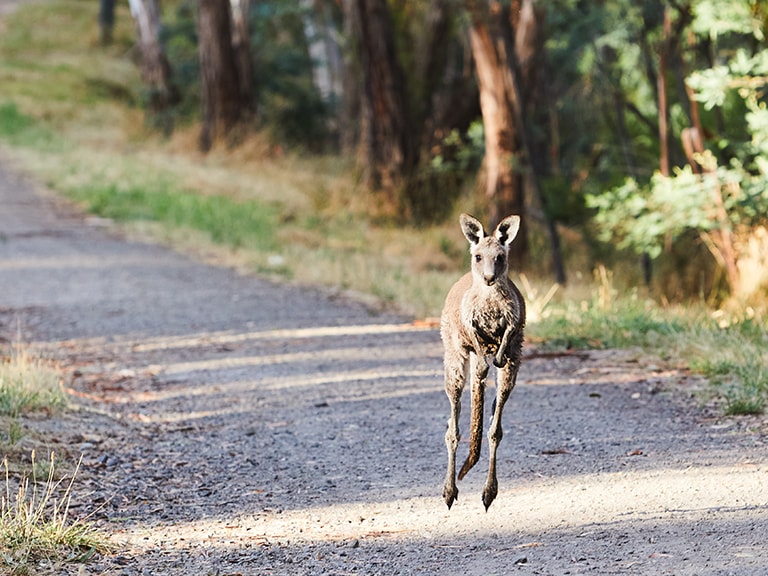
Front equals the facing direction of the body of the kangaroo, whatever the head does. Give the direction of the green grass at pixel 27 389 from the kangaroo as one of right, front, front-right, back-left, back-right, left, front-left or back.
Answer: back-right

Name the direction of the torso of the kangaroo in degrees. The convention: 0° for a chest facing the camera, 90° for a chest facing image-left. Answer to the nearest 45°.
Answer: approximately 0°
